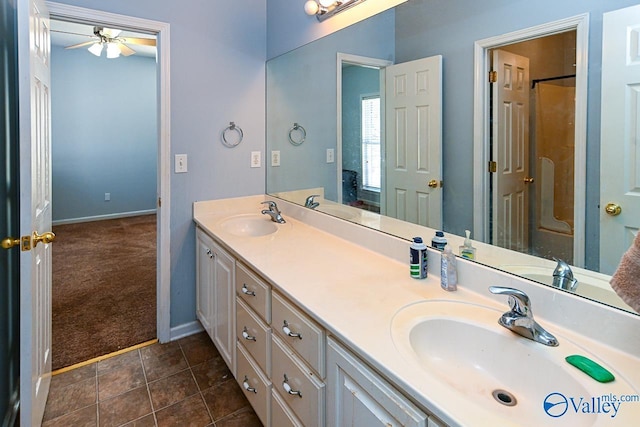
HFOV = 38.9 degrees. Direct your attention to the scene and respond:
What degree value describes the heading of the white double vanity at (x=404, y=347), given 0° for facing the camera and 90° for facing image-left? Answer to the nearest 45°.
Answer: approximately 45°

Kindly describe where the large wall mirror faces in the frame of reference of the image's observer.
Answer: facing the viewer and to the left of the viewer

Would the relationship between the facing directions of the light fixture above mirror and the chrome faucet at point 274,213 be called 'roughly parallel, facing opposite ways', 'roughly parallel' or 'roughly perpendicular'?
roughly parallel

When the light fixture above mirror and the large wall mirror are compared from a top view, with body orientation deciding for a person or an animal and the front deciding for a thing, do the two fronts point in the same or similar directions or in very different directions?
same or similar directions

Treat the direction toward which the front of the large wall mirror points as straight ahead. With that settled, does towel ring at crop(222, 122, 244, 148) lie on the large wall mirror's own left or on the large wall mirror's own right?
on the large wall mirror's own right

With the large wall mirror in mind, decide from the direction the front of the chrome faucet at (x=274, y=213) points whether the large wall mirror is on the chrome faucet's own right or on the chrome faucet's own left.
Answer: on the chrome faucet's own left

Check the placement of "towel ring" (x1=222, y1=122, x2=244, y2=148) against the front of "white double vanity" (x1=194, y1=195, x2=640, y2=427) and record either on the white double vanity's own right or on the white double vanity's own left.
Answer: on the white double vanity's own right

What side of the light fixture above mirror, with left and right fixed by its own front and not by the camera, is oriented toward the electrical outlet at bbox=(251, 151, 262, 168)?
right

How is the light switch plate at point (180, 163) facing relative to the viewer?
toward the camera

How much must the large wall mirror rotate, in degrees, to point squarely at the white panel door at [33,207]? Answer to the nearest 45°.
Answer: approximately 45° to its right

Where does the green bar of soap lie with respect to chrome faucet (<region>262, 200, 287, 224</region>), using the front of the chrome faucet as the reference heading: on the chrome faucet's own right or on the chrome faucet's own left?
on the chrome faucet's own left
